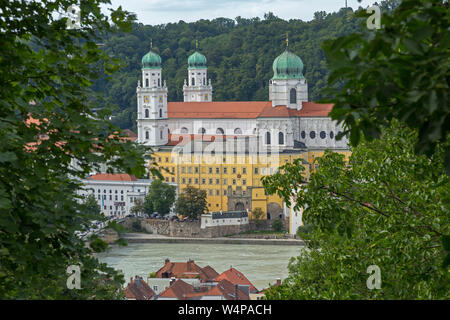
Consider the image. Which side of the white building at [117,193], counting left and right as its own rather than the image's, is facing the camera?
front

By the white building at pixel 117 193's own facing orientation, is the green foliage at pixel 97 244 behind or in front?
in front

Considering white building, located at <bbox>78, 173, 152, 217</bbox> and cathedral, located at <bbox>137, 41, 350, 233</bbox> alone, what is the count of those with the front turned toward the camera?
1

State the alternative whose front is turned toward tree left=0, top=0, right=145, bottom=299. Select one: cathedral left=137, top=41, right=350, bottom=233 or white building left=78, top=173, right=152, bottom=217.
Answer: the white building

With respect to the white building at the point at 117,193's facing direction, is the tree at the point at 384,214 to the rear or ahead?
ahead

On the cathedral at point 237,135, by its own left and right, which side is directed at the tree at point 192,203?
left

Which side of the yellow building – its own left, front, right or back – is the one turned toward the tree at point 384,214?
front

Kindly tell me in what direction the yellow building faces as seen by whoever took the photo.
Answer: facing the viewer

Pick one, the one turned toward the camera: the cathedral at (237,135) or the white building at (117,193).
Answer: the white building

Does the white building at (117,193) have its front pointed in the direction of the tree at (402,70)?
yes

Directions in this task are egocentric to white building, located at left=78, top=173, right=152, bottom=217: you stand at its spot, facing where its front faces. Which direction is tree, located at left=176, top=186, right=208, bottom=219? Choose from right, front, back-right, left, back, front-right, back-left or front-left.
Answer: front-left

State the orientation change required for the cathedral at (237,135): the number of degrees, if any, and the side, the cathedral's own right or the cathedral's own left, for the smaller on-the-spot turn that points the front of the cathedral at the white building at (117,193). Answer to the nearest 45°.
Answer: approximately 45° to the cathedral's own left

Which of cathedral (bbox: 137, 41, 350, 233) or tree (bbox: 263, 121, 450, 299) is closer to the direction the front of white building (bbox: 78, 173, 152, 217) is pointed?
the tree

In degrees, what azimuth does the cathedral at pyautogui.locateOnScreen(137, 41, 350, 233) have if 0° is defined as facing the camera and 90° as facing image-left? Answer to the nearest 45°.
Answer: approximately 135°

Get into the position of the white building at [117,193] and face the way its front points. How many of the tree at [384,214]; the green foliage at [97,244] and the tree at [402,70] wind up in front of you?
3

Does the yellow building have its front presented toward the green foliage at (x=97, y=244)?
yes
